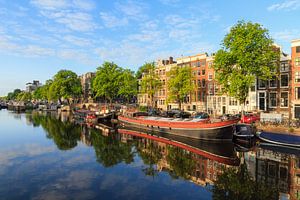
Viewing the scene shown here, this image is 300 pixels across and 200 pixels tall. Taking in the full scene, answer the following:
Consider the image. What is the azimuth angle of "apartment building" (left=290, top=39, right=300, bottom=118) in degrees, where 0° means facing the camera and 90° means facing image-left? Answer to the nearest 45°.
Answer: approximately 45°

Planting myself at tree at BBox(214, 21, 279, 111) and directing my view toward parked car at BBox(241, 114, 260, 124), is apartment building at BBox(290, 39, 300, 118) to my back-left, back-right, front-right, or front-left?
front-left

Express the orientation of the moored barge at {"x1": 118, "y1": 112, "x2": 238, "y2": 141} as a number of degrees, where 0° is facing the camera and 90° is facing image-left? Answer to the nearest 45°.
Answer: approximately 315°

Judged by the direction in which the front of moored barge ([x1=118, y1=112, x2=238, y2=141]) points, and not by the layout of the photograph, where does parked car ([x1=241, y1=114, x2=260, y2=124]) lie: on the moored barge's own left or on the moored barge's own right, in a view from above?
on the moored barge's own left

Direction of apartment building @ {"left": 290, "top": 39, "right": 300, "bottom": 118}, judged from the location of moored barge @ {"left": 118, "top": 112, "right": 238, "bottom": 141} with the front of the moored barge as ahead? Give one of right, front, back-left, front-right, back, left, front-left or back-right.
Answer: left
